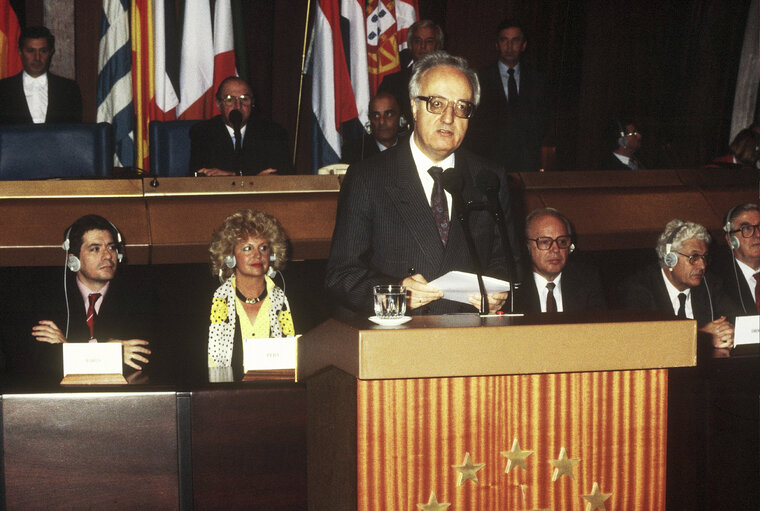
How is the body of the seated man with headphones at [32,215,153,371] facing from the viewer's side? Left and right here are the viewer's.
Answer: facing the viewer

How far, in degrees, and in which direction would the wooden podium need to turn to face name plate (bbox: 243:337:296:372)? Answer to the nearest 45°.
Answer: approximately 135° to its right

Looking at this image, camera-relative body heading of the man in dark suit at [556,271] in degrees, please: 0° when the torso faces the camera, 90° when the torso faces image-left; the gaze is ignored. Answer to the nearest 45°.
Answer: approximately 0°

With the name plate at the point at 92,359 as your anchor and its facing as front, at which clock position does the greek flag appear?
The greek flag is roughly at 6 o'clock from the name plate.

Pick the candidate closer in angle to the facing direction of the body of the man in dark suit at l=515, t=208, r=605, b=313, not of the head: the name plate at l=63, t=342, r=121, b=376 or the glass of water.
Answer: the glass of water

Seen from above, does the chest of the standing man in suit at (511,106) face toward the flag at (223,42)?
no

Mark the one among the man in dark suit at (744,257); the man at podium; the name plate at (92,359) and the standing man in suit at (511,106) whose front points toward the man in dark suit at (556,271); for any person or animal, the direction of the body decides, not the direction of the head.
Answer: the standing man in suit

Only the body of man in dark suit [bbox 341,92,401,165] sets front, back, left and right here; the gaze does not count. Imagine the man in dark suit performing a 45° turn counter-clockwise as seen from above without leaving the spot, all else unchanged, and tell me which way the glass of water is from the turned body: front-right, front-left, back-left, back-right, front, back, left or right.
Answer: front-right

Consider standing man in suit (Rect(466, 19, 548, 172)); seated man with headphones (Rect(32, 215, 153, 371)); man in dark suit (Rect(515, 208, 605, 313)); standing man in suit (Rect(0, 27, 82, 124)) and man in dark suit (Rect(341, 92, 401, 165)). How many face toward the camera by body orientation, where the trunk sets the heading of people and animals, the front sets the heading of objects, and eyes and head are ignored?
5

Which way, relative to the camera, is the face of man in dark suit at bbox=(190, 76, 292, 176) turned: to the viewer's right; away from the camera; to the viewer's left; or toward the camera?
toward the camera

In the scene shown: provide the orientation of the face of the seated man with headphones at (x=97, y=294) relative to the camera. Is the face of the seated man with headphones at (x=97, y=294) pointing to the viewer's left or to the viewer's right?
to the viewer's right

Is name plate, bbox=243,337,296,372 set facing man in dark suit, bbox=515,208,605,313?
no

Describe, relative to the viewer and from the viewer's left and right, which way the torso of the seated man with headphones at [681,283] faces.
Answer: facing the viewer and to the right of the viewer

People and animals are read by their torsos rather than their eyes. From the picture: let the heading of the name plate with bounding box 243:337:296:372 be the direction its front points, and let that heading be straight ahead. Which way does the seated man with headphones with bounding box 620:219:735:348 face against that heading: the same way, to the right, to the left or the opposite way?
the same way

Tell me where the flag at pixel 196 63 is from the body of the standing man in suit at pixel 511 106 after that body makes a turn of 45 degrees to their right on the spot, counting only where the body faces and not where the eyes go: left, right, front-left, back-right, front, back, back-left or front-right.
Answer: front-right

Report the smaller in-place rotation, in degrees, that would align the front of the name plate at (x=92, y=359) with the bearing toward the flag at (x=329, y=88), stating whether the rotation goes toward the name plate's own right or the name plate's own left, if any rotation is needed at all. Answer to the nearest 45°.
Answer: approximately 135° to the name plate's own left

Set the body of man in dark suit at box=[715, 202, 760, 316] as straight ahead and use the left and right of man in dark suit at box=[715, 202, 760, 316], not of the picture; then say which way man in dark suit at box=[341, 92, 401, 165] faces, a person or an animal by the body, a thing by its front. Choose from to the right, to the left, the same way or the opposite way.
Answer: the same way
